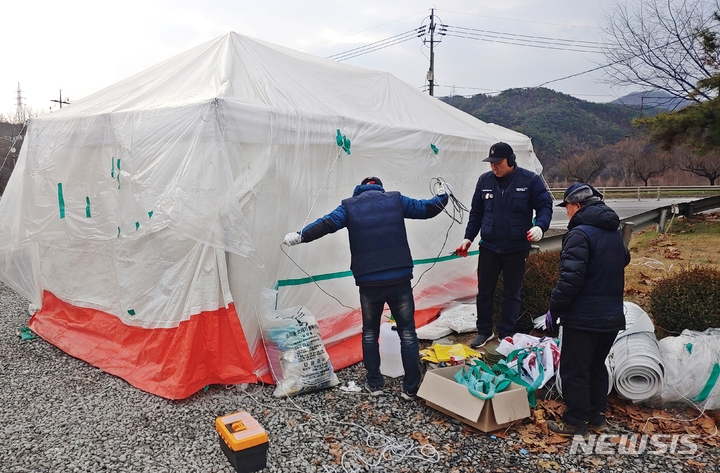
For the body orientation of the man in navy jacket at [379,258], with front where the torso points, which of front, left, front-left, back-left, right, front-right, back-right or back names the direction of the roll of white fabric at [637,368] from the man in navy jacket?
right

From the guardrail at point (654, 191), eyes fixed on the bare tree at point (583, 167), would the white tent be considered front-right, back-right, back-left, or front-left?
back-left

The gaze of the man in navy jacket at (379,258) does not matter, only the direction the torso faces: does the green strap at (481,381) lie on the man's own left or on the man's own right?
on the man's own right

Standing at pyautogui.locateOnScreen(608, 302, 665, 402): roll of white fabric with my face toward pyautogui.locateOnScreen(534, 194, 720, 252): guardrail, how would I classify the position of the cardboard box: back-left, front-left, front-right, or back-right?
back-left

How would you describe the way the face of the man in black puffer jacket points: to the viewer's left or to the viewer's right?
to the viewer's left

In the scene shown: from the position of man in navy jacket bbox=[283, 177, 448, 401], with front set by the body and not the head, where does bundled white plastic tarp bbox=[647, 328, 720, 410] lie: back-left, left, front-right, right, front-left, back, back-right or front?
right

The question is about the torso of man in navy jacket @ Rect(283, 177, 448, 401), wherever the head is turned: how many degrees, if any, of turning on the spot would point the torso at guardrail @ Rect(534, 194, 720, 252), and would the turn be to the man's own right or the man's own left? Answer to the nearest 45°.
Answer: approximately 45° to the man's own right

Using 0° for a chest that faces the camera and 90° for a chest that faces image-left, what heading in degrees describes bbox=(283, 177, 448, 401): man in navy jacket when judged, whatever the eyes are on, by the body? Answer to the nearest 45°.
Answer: approximately 180°

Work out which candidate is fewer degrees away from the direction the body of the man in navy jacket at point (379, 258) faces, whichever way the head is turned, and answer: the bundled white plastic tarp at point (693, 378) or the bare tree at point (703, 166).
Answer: the bare tree

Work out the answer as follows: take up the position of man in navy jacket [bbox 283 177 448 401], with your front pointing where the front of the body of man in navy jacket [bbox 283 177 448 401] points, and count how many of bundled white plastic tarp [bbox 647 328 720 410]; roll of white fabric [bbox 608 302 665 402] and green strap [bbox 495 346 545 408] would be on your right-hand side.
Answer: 3

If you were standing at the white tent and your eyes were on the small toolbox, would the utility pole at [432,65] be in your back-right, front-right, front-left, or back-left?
back-left

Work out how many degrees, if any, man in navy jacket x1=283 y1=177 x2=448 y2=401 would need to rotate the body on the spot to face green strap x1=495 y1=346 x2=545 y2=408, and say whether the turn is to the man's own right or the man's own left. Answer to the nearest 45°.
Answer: approximately 90° to the man's own right
